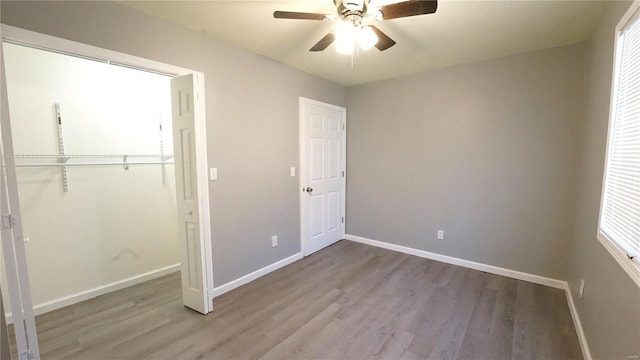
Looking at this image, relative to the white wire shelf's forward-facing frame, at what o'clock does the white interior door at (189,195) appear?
The white interior door is roughly at 11 o'clock from the white wire shelf.

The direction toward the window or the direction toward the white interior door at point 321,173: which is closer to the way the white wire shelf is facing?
the window

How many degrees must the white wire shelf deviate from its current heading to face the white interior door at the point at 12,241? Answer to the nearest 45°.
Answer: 0° — it already faces it

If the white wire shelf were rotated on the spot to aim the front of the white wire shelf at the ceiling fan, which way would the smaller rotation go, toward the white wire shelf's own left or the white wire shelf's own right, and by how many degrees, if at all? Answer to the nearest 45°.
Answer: approximately 45° to the white wire shelf's own left

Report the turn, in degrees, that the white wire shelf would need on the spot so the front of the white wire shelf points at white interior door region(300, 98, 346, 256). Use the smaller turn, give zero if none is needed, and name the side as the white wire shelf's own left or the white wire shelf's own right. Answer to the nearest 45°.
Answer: approximately 90° to the white wire shelf's own left

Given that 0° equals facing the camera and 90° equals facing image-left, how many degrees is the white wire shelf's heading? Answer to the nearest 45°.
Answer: approximately 0°
